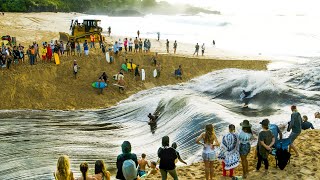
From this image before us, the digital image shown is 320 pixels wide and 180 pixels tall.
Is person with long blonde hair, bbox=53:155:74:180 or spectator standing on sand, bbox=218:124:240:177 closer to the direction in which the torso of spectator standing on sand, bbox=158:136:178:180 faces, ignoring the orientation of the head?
the spectator standing on sand

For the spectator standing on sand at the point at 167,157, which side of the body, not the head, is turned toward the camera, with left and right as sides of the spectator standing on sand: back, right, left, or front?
back

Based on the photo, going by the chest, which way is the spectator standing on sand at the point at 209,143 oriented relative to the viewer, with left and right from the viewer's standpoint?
facing away from the viewer

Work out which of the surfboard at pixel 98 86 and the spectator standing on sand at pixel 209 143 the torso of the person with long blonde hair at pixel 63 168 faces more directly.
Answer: the surfboard

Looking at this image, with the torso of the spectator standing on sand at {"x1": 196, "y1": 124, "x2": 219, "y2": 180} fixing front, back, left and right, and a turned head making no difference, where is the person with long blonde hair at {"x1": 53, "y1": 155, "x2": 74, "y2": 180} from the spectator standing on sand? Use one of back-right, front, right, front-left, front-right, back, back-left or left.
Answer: back-left

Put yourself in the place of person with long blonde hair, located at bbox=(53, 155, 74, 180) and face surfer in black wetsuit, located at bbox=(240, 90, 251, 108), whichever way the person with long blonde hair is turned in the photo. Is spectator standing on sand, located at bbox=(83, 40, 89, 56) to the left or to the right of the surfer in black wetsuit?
left

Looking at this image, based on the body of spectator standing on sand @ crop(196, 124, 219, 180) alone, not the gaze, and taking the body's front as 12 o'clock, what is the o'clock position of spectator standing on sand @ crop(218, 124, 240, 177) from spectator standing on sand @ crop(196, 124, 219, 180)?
spectator standing on sand @ crop(218, 124, 240, 177) is roughly at 2 o'clock from spectator standing on sand @ crop(196, 124, 219, 180).

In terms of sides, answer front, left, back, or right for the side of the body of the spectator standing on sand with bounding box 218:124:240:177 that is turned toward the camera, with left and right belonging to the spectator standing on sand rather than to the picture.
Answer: back

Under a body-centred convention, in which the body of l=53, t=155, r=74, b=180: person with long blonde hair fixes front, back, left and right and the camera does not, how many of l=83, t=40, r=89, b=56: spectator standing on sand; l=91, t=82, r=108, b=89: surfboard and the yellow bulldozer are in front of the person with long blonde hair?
3

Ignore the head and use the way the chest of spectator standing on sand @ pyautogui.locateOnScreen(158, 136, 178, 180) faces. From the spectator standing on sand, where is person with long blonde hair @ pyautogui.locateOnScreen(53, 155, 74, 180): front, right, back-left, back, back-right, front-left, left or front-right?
back-left

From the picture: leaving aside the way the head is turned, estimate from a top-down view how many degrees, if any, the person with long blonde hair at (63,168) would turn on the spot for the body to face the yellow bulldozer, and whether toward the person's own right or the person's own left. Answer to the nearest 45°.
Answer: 0° — they already face it

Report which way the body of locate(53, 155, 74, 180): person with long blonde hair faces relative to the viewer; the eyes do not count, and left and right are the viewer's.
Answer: facing away from the viewer
